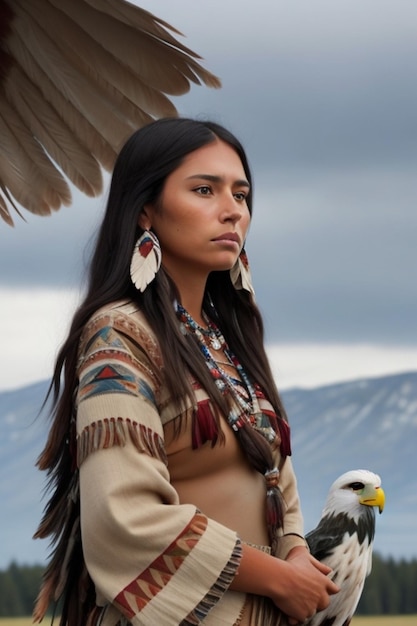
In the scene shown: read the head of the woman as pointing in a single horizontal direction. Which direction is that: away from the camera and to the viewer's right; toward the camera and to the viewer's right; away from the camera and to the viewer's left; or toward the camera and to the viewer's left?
toward the camera and to the viewer's right

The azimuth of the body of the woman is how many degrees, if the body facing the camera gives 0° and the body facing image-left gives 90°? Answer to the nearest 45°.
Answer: approximately 315°
